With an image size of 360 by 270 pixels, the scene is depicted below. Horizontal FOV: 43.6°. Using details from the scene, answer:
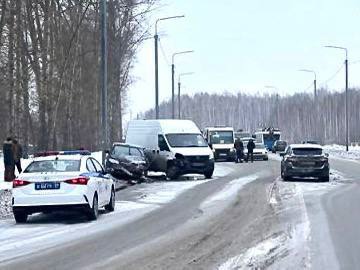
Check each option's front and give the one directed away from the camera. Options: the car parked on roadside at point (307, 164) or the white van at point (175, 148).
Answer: the car parked on roadside

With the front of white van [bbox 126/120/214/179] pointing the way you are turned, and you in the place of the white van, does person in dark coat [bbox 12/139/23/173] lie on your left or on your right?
on your right

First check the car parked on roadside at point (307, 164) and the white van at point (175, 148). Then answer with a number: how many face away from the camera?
1

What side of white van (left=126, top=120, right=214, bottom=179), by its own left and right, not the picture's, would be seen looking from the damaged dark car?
right

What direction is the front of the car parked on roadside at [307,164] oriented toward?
away from the camera

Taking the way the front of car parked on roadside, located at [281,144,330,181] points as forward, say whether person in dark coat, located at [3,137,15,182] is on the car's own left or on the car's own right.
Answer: on the car's own left

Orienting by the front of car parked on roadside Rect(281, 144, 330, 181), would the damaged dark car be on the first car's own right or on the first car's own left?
on the first car's own left

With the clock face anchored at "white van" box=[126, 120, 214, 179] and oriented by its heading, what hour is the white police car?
The white police car is roughly at 2 o'clock from the white van.

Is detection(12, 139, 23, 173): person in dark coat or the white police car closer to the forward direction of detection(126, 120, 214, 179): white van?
the white police car

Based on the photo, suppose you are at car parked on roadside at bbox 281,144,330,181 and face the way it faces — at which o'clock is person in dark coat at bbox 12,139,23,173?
The person in dark coat is roughly at 8 o'clock from the car parked on roadside.

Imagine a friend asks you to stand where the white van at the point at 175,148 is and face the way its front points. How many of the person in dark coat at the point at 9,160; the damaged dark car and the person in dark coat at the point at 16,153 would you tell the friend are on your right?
3

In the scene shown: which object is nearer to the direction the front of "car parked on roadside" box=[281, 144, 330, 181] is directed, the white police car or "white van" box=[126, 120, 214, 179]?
the white van

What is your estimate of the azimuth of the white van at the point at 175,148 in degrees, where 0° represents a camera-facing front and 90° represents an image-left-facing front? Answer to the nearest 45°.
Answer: approximately 315°
